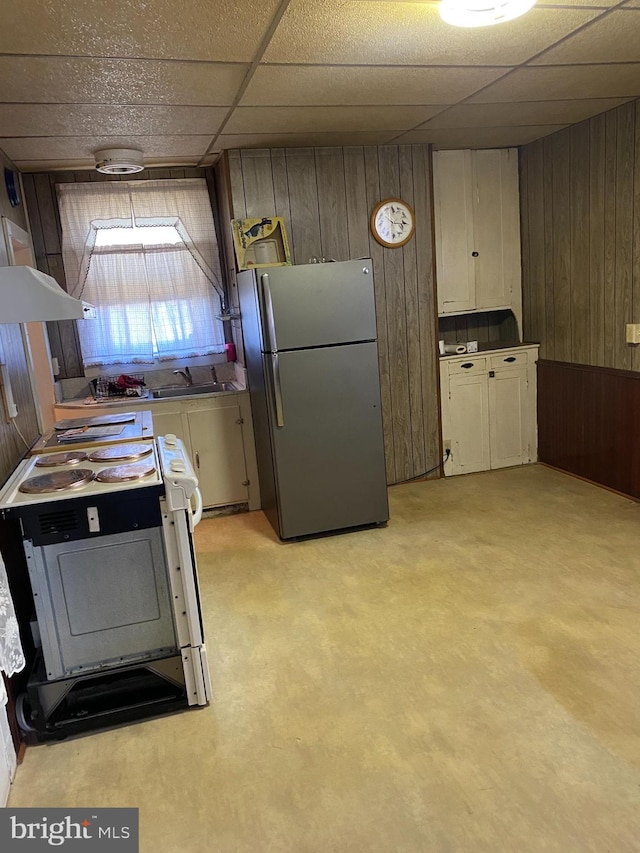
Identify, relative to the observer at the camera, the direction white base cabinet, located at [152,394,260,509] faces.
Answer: facing the viewer

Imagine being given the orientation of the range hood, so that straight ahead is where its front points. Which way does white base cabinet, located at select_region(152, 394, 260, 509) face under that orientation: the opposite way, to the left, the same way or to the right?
to the right

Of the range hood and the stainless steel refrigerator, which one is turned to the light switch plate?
the range hood

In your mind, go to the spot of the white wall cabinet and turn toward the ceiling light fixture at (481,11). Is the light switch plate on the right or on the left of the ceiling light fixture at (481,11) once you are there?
left

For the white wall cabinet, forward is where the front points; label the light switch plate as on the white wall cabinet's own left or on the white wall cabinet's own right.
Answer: on the white wall cabinet's own left

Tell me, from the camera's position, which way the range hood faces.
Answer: facing to the right of the viewer

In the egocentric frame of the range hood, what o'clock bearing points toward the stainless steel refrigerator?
The stainless steel refrigerator is roughly at 11 o'clock from the range hood.

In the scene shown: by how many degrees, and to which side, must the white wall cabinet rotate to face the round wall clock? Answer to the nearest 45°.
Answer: approximately 45° to its right

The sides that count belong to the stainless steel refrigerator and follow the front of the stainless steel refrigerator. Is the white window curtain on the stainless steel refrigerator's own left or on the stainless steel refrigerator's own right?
on the stainless steel refrigerator's own right

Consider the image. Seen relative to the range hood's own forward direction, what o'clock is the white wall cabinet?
The white wall cabinet is roughly at 11 o'clock from the range hood.
